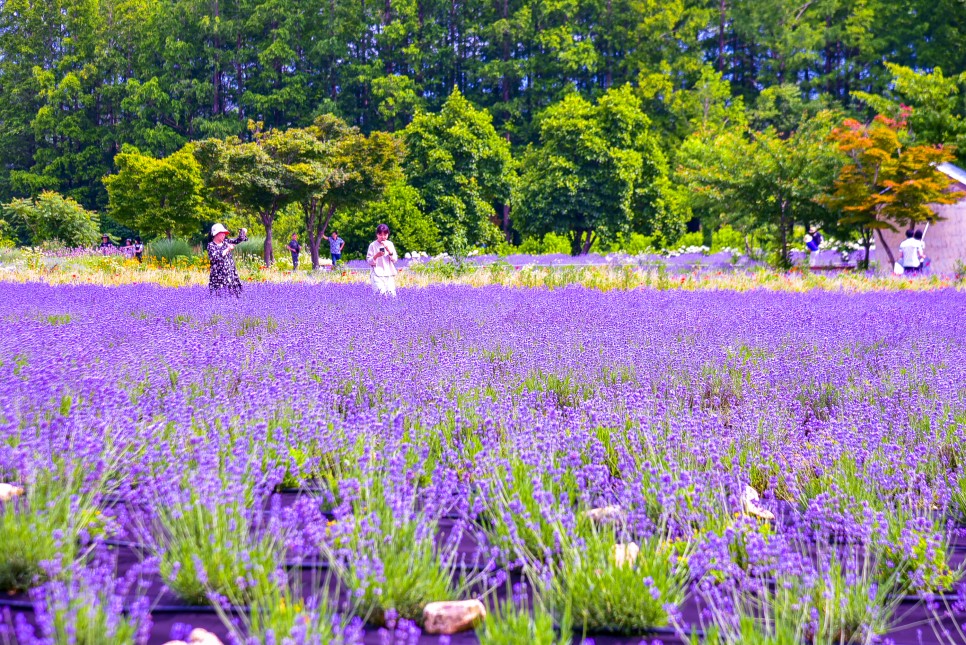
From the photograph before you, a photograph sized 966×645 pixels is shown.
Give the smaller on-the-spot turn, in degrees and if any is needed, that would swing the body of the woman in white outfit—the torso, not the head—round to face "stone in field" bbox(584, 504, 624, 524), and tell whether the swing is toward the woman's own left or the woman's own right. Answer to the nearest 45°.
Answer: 0° — they already face it

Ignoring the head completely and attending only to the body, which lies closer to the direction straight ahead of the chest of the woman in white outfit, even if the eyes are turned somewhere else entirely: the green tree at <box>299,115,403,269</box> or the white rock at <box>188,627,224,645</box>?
the white rock

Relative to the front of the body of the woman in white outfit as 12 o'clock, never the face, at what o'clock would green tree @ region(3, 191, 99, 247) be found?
The green tree is roughly at 5 o'clock from the woman in white outfit.

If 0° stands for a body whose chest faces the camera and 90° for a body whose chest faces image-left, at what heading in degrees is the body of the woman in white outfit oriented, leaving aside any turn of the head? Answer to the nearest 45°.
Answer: approximately 0°

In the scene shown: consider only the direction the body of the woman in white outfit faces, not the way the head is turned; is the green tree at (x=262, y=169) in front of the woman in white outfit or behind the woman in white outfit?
behind

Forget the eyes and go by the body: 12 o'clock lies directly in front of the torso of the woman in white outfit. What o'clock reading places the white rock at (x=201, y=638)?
The white rock is roughly at 12 o'clock from the woman in white outfit.

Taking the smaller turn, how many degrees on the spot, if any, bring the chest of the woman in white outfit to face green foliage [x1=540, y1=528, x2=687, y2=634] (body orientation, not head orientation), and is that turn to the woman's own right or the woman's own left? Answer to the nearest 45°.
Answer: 0° — they already face it

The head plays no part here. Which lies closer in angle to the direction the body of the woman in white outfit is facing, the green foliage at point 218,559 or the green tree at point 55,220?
the green foliage

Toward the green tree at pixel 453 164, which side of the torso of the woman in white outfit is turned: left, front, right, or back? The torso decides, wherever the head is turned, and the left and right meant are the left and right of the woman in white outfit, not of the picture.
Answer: back

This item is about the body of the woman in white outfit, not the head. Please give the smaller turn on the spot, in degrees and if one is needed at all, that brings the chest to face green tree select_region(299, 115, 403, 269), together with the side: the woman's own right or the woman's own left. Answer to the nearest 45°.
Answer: approximately 180°
